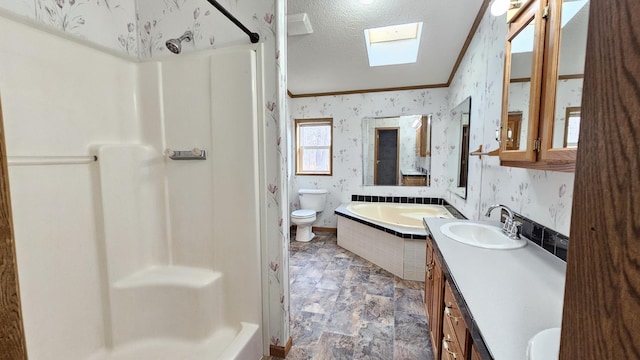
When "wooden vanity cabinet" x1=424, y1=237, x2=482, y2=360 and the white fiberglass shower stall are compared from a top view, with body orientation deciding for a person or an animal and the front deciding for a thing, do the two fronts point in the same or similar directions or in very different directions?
very different directions

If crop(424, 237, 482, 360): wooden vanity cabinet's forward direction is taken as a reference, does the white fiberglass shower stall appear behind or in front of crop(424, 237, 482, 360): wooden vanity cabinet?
in front

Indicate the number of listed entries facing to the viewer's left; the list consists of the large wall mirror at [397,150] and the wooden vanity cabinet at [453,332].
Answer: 1

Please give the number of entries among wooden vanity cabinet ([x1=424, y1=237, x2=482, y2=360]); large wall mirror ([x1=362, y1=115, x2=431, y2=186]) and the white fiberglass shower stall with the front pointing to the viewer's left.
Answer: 1

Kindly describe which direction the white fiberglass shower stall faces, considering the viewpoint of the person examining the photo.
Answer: facing the viewer and to the right of the viewer

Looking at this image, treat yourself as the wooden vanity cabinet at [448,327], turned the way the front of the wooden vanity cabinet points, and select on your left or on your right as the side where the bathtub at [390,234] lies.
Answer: on your right

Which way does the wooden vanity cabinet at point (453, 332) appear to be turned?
to the viewer's left

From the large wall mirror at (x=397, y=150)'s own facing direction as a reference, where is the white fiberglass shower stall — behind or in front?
in front

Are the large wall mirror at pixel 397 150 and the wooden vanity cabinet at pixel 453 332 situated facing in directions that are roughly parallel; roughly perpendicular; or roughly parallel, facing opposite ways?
roughly perpendicular

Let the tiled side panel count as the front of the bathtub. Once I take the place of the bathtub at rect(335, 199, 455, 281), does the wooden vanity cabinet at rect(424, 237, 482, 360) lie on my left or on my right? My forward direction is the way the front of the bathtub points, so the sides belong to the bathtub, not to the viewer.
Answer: on my left

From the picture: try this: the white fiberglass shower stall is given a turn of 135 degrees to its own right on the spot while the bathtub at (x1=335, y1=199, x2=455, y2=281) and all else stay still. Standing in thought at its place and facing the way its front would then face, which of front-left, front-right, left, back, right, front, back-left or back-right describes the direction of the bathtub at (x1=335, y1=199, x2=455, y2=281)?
back

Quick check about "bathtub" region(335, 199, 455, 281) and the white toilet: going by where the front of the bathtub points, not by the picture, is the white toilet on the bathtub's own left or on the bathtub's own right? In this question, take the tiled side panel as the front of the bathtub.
on the bathtub's own right

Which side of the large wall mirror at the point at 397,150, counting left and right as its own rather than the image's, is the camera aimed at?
front
